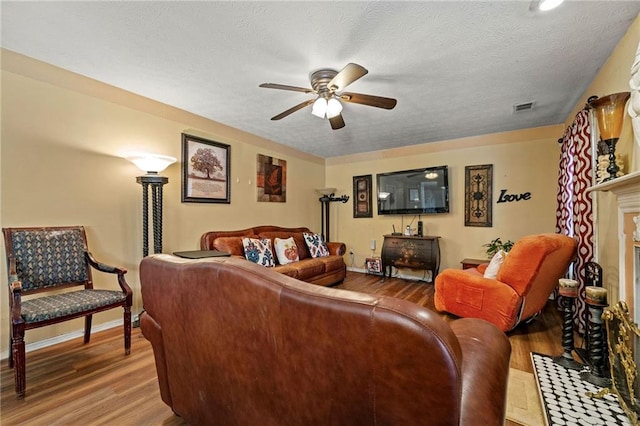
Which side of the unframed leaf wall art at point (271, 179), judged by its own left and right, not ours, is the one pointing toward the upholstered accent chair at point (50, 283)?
right

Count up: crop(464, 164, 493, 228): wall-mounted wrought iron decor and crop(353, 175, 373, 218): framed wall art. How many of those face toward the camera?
2

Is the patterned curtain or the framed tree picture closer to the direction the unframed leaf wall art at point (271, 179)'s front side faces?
the patterned curtain

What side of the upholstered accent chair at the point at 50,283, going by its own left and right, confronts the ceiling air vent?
front

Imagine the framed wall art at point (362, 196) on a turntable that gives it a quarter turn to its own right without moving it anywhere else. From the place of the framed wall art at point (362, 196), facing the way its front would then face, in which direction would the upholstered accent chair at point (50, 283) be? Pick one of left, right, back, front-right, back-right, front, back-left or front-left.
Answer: front-left

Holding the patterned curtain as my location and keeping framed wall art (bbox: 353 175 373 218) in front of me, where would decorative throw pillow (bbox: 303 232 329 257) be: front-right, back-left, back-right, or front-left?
front-left

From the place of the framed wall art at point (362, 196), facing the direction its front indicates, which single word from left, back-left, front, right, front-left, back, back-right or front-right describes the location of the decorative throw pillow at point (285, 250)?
front-right

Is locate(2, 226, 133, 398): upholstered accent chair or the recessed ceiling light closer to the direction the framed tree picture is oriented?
the recessed ceiling light

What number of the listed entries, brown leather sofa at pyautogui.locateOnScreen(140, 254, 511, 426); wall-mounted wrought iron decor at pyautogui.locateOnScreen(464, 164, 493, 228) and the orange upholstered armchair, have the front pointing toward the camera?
1

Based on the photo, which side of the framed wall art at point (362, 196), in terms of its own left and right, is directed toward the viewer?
front

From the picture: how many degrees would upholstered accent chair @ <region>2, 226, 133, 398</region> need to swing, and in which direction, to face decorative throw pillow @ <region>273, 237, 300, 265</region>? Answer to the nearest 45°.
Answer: approximately 45° to its left

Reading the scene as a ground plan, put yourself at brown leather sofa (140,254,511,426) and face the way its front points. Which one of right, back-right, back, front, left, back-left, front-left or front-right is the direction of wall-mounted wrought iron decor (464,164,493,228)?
front

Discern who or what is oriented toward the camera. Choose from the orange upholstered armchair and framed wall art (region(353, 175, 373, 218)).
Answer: the framed wall art

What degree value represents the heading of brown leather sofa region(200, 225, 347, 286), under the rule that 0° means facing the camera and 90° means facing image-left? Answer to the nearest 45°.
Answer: approximately 315°

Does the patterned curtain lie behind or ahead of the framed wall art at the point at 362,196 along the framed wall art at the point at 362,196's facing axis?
ahead

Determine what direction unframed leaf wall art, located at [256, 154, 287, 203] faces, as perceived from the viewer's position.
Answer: facing the viewer and to the right of the viewer

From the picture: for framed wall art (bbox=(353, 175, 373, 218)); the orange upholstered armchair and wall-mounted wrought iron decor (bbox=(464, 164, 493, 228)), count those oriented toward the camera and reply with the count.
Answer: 2

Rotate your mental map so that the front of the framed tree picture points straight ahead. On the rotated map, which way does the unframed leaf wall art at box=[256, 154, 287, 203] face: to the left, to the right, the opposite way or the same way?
the same way
